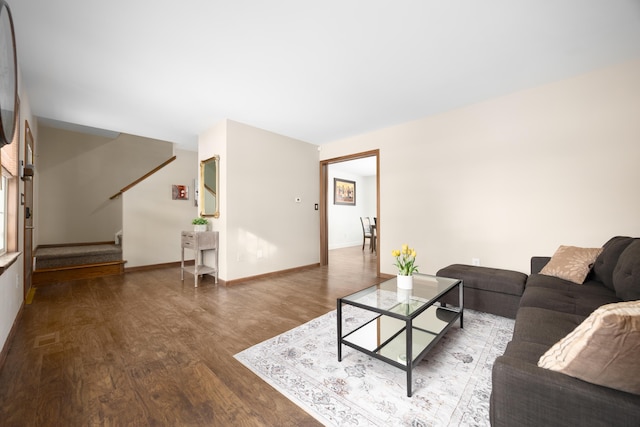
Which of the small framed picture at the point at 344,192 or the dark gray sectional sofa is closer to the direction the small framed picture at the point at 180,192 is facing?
the dark gray sectional sofa

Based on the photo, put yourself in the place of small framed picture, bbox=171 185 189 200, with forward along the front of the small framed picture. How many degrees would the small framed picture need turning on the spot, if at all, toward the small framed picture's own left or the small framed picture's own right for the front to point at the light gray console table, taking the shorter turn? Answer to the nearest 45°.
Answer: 0° — it already faces it

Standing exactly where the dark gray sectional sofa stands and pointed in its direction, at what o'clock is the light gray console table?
The light gray console table is roughly at 12 o'clock from the dark gray sectional sofa.

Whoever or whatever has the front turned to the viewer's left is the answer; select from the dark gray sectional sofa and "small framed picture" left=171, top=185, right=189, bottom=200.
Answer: the dark gray sectional sofa

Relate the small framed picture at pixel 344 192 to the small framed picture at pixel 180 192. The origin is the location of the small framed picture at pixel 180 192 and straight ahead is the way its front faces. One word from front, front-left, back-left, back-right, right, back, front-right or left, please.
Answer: left

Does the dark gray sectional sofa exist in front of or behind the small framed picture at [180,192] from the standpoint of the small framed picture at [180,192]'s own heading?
in front

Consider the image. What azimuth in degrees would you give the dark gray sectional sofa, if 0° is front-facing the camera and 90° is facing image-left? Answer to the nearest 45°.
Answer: approximately 90°

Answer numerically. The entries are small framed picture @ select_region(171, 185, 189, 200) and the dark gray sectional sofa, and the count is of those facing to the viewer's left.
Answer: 1
